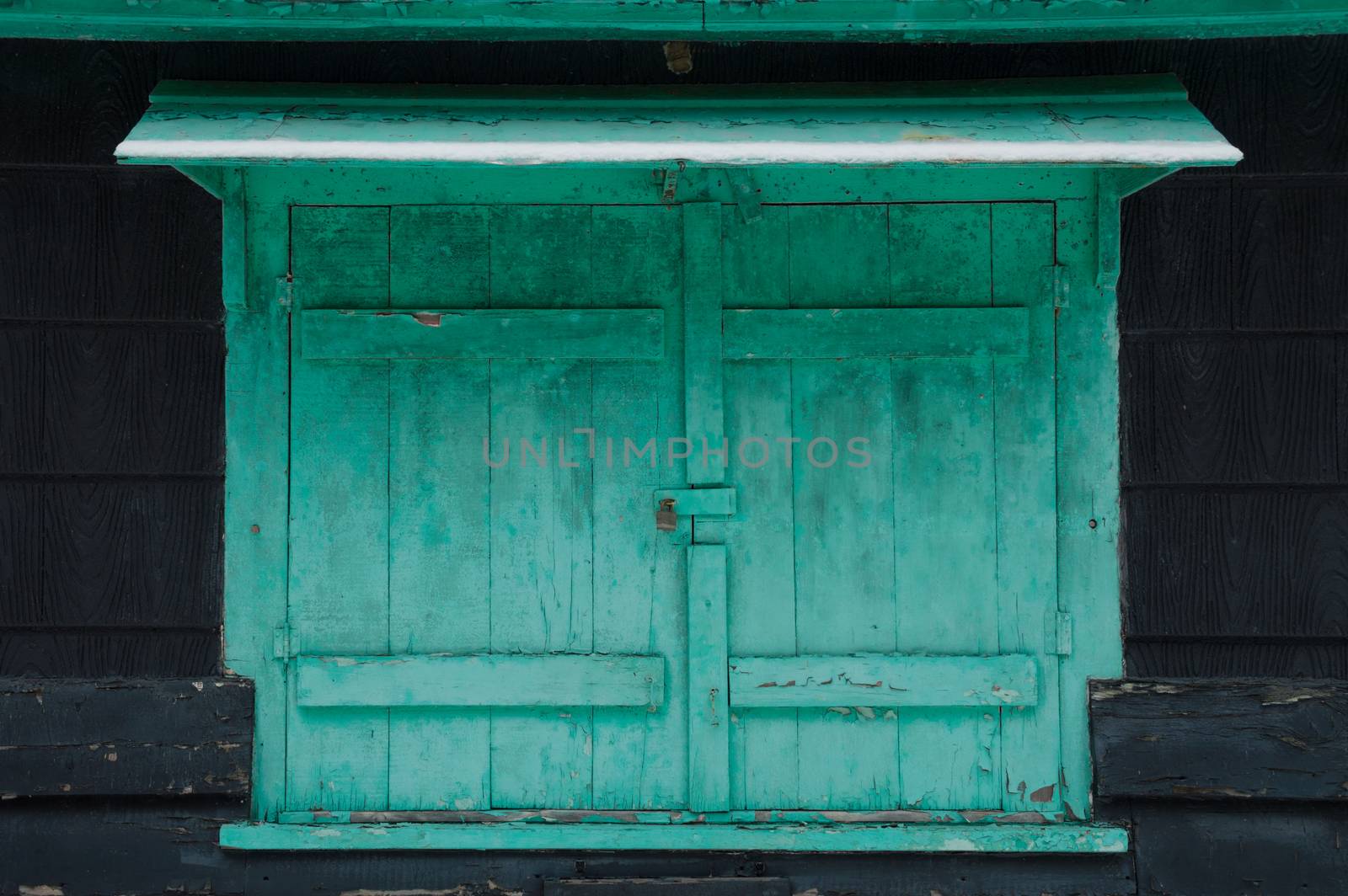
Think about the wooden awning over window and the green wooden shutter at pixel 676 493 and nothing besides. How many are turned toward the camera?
2

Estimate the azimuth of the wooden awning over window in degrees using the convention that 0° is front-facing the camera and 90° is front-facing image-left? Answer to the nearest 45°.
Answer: approximately 0°

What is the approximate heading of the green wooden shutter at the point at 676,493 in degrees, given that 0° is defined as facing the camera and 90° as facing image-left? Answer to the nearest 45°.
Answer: approximately 0°
